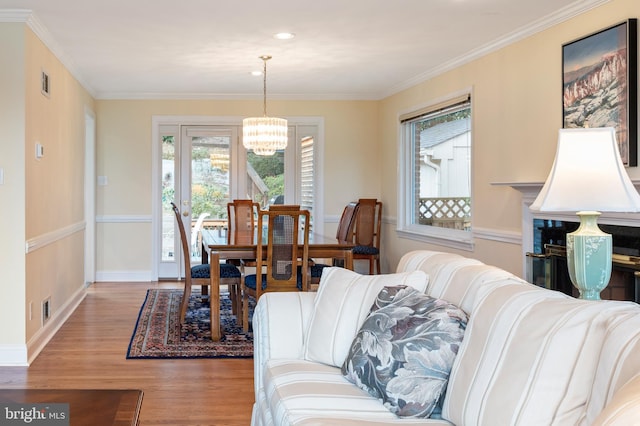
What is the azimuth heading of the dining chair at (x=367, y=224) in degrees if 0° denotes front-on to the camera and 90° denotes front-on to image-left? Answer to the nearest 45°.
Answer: approximately 45°

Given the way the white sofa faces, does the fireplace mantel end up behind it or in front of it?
behind

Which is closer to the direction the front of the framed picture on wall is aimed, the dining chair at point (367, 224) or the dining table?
the dining table

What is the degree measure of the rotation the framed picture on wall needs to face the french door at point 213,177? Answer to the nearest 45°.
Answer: approximately 90° to its right

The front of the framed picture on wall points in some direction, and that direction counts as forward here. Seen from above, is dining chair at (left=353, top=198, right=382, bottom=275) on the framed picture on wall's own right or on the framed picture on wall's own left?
on the framed picture on wall's own right

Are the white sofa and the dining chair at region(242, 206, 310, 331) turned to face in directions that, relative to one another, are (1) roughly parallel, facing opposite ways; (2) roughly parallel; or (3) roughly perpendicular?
roughly perpendicular

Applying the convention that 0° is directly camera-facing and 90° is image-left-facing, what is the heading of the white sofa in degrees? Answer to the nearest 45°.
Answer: approximately 45°

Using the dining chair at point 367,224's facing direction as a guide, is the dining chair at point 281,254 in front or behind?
in front

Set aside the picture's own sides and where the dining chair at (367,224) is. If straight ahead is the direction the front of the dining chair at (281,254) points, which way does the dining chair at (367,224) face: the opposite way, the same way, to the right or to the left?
to the left

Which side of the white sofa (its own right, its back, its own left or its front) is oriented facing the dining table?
right
